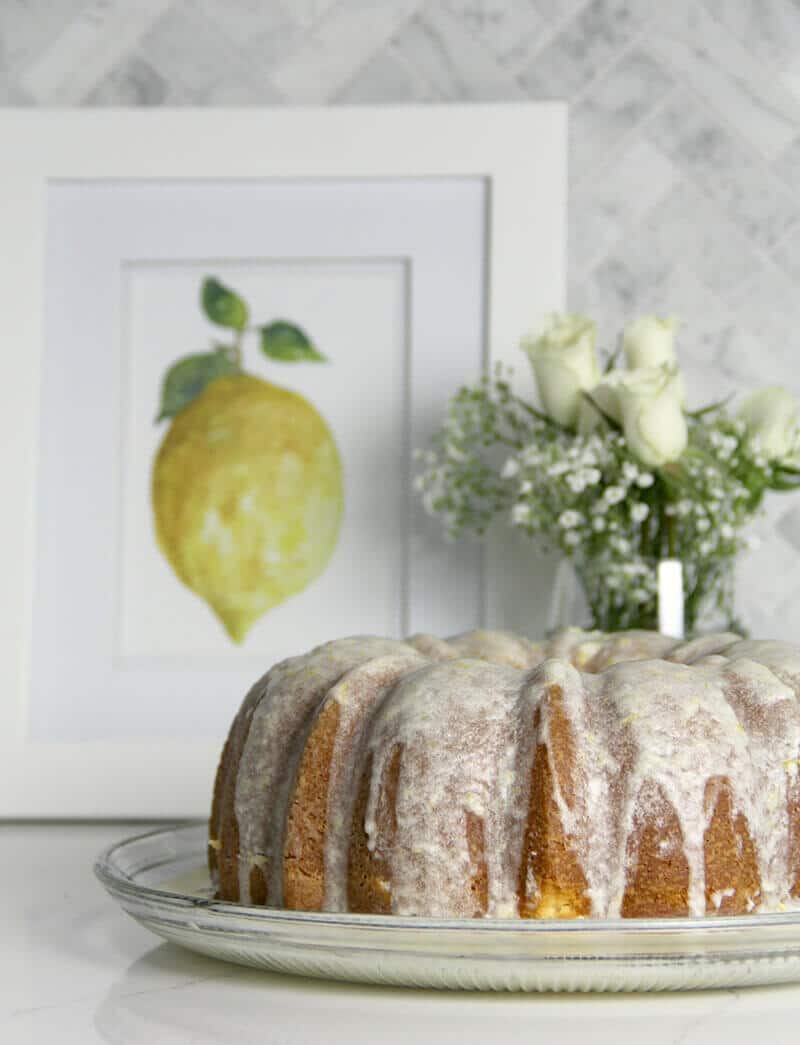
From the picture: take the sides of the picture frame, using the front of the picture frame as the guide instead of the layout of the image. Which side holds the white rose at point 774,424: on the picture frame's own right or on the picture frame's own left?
on the picture frame's own left

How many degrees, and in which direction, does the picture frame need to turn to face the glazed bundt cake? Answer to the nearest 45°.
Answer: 0° — it already faces it

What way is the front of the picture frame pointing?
toward the camera
